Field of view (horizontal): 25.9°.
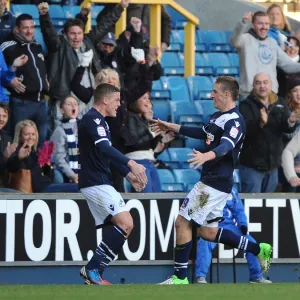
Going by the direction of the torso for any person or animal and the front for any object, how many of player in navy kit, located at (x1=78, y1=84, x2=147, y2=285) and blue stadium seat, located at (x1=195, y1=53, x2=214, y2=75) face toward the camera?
1

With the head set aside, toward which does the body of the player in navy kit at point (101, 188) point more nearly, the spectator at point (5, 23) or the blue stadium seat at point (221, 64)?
the blue stadium seat

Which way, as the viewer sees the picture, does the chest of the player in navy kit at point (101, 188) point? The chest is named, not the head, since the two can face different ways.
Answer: to the viewer's right

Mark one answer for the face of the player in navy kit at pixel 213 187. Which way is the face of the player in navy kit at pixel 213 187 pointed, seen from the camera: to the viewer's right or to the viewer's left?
to the viewer's left

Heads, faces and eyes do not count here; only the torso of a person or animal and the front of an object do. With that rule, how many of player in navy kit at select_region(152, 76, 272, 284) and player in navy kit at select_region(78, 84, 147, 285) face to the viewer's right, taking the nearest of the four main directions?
1

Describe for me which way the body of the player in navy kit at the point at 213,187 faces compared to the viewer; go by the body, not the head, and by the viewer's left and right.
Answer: facing to the left of the viewer

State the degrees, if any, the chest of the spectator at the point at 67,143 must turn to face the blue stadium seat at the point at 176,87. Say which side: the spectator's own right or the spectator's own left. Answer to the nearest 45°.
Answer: approximately 90° to the spectator's own left

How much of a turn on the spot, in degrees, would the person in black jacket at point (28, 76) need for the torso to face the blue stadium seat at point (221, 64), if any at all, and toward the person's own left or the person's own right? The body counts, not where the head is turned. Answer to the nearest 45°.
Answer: approximately 90° to the person's own left
